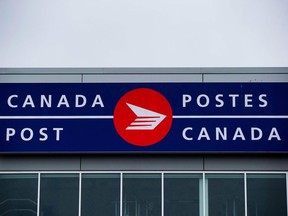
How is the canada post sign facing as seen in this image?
toward the camera
